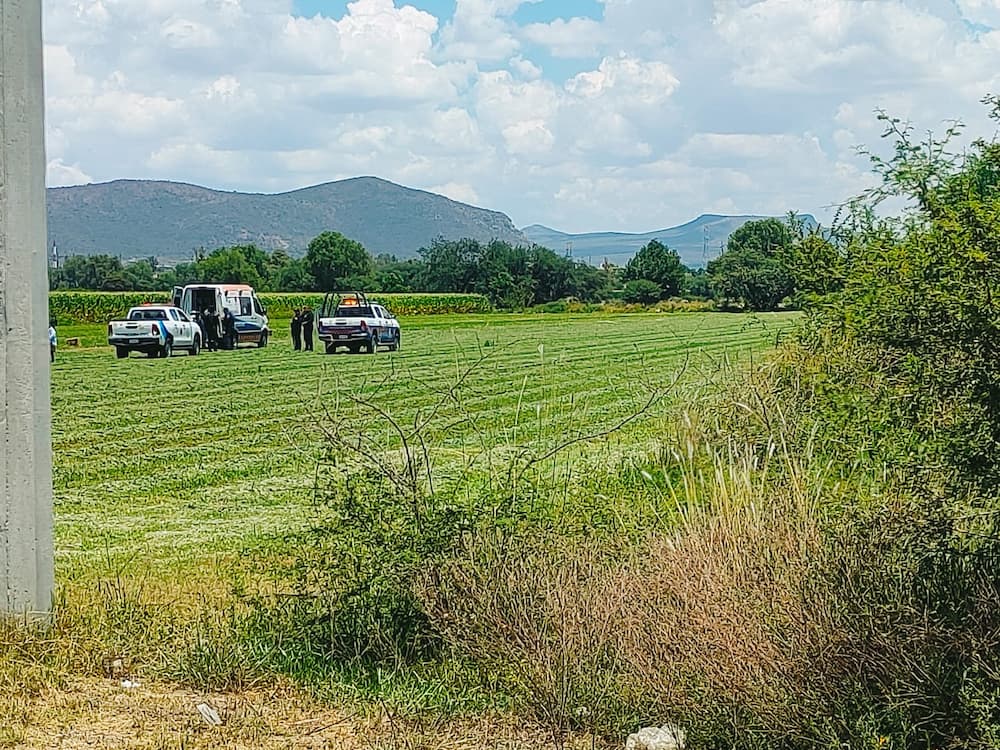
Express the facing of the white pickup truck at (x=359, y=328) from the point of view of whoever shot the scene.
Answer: facing away from the viewer and to the right of the viewer

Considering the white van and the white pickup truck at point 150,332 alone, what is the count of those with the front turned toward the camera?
0

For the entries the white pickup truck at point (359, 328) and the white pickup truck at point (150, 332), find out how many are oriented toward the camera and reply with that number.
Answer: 0

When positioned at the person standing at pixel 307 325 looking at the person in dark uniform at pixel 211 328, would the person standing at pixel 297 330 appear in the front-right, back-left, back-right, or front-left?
front-left

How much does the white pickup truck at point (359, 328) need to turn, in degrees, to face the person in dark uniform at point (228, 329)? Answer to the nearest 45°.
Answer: approximately 90° to its left

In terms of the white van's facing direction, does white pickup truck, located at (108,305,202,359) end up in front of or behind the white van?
behind

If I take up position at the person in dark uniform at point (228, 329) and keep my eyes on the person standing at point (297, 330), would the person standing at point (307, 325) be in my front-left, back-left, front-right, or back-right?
front-left

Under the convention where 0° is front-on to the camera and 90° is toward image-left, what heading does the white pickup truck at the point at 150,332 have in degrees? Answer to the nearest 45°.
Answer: approximately 225°

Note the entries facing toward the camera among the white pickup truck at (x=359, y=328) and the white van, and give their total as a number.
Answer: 0

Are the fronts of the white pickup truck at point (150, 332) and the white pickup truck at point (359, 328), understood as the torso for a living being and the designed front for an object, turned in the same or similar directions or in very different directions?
same or similar directions
